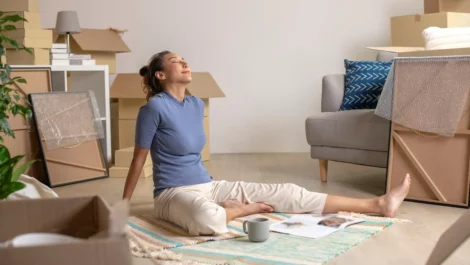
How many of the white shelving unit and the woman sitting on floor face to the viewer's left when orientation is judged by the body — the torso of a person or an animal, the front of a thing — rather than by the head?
0

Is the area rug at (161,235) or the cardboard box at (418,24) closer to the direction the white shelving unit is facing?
the area rug

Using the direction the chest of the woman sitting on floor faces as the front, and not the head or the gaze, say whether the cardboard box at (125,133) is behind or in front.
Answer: behind

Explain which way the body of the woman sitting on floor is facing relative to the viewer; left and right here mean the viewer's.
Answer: facing the viewer and to the right of the viewer

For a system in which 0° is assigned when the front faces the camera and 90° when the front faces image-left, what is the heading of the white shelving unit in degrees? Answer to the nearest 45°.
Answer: approximately 0°

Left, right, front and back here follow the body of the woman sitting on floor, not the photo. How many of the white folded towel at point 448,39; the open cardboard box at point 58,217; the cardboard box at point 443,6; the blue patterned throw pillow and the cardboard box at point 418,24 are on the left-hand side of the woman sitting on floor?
4

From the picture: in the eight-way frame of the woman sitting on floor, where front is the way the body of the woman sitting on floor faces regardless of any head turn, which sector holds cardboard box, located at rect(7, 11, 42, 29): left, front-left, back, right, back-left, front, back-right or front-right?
back

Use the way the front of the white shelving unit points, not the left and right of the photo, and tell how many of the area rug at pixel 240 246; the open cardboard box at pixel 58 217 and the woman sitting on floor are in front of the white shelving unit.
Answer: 3

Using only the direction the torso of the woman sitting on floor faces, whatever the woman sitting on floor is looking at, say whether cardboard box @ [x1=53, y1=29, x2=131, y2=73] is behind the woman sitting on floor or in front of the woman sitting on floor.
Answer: behind

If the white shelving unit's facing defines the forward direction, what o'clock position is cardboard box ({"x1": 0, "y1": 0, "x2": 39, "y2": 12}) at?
The cardboard box is roughly at 2 o'clock from the white shelving unit.

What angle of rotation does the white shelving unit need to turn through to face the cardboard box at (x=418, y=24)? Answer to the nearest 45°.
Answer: approximately 90° to its left

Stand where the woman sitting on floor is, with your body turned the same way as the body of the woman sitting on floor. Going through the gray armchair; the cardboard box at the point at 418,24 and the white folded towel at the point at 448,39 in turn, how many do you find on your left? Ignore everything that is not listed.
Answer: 3
